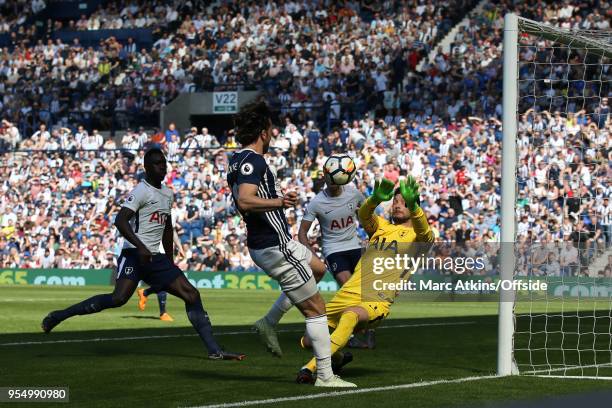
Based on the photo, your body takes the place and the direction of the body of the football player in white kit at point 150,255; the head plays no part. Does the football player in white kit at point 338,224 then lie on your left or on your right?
on your left

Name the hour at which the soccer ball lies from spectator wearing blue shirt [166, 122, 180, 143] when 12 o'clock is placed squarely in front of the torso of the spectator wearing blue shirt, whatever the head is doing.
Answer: The soccer ball is roughly at 12 o'clock from the spectator wearing blue shirt.

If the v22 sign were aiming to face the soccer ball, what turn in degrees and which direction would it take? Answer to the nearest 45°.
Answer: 0° — it already faces it

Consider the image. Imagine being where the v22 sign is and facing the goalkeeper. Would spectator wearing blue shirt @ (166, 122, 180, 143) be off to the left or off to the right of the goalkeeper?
right

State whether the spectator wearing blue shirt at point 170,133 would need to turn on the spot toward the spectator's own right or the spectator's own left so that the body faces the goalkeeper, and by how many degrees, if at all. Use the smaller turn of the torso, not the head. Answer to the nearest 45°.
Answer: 0° — they already face them

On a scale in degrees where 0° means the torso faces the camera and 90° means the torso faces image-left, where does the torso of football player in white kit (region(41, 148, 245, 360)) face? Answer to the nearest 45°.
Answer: approximately 315°

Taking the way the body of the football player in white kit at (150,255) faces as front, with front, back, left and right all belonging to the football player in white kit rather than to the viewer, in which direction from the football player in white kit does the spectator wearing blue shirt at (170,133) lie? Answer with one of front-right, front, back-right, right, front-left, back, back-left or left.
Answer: back-left

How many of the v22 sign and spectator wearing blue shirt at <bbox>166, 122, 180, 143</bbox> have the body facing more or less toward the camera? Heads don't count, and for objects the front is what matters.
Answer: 2

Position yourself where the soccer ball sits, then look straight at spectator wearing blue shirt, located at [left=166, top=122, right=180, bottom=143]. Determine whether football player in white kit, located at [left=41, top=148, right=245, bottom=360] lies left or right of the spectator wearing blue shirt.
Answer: left

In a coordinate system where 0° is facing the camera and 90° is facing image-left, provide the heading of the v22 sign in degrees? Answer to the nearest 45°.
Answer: approximately 0°
